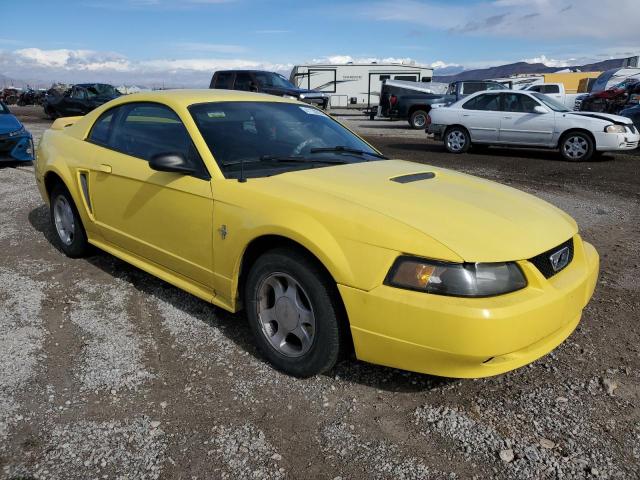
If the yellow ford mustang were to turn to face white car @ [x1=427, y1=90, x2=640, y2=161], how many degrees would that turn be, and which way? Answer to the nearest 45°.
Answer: approximately 90° to its left

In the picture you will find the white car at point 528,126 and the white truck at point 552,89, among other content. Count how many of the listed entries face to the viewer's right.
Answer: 1

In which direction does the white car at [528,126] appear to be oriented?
to the viewer's right

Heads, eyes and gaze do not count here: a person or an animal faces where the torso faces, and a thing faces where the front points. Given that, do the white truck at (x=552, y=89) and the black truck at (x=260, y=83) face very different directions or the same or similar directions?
very different directions

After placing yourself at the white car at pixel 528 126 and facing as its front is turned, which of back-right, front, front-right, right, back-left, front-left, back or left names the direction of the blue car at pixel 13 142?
back-right

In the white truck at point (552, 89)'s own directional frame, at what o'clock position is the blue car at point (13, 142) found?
The blue car is roughly at 10 o'clock from the white truck.

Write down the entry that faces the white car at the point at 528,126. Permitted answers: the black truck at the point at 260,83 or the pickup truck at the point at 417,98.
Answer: the black truck

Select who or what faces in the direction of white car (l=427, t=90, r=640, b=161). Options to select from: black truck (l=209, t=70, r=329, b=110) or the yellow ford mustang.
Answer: the black truck

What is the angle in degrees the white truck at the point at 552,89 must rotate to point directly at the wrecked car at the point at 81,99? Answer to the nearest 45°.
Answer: approximately 45° to its left

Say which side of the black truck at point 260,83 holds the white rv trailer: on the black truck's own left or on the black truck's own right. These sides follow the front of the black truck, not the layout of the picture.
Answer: on the black truck's own left
